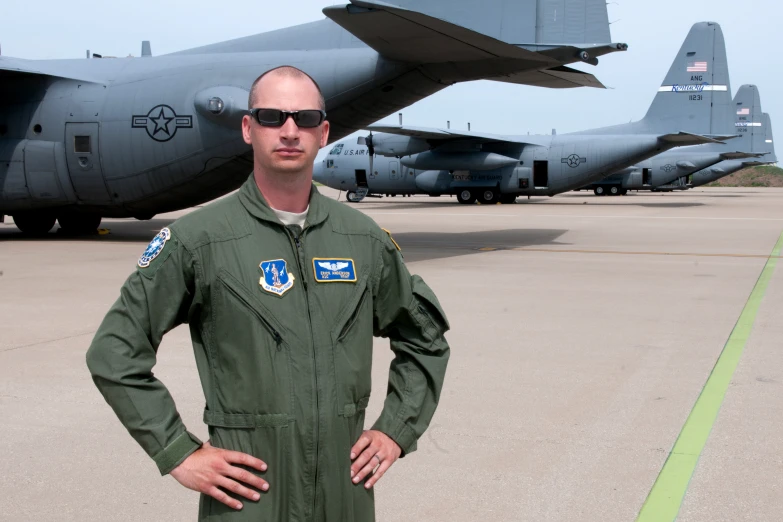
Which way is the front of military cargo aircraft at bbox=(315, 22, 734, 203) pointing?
to the viewer's left

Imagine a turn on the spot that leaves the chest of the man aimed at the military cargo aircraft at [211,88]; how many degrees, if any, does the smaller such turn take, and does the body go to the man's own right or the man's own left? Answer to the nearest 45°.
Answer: approximately 180°

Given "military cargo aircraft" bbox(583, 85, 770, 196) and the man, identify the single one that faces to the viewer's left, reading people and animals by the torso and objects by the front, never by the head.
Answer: the military cargo aircraft

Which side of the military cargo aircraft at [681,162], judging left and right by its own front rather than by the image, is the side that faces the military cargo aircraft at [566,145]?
left

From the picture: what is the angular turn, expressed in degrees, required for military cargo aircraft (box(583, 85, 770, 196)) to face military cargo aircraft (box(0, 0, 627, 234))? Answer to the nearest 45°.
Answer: approximately 90° to its left

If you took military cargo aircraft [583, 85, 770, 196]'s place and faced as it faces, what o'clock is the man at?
The man is roughly at 9 o'clock from the military cargo aircraft.

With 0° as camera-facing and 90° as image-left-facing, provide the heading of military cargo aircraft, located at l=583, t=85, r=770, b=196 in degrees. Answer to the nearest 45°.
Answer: approximately 90°

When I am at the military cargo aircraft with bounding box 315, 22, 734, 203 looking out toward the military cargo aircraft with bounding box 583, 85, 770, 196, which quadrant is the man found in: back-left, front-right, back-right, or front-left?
back-right

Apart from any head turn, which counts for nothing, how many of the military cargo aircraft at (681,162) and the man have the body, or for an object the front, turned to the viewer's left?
1

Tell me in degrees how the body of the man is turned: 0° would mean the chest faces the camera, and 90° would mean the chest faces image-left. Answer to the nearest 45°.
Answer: approximately 0°

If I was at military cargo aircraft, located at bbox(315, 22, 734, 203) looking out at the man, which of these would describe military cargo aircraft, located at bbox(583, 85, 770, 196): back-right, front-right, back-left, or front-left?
back-left

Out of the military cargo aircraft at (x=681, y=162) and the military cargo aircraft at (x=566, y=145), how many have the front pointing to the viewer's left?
2

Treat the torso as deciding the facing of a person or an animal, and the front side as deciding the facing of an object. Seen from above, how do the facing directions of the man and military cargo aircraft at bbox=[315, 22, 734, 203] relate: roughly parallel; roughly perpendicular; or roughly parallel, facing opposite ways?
roughly perpendicular

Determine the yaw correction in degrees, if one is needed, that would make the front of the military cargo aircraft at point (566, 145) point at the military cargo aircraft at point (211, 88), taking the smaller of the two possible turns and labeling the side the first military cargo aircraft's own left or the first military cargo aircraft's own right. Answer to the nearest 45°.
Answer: approximately 90° to the first military cargo aircraft's own left
